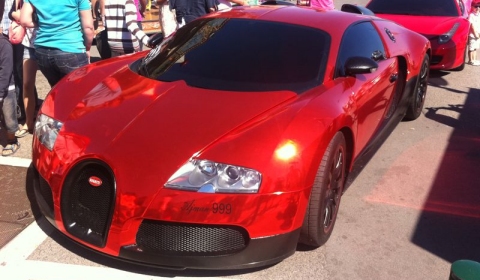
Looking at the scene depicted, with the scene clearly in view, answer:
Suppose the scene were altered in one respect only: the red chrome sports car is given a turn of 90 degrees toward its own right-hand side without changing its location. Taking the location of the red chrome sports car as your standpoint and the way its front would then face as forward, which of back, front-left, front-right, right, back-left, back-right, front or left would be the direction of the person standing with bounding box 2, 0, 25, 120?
front

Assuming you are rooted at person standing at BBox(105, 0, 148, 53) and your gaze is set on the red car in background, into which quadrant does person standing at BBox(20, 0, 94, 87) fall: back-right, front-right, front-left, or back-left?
back-right

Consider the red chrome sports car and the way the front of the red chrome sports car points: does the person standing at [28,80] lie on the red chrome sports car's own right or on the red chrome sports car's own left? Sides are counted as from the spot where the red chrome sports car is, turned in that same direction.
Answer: on the red chrome sports car's own right

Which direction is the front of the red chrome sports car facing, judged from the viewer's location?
facing the viewer and to the left of the viewer

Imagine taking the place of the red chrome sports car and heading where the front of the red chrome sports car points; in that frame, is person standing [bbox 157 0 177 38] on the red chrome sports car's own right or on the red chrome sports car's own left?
on the red chrome sports car's own right

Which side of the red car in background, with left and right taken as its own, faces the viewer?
front

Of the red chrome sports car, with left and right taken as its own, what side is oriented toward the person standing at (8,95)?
right

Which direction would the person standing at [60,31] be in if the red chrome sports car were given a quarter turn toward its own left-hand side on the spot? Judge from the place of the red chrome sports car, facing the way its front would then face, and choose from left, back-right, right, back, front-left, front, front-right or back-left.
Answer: back
